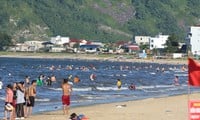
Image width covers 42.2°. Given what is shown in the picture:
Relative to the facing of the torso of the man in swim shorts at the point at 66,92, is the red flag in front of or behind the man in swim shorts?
behind

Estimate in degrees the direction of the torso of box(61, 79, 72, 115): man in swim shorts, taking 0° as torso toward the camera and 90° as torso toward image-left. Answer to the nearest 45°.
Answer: approximately 180°
